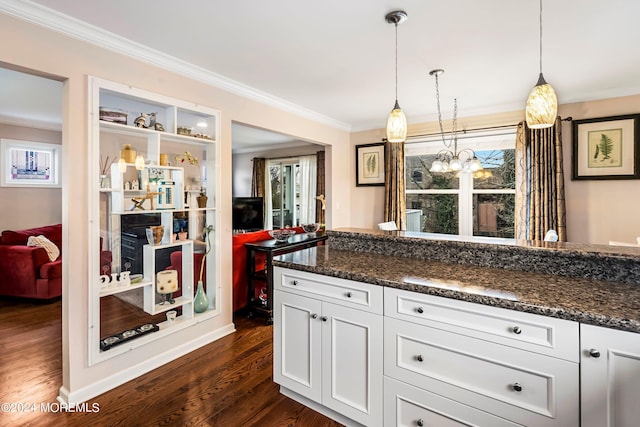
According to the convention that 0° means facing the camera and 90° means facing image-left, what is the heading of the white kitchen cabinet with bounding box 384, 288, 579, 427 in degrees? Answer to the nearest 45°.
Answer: approximately 45°

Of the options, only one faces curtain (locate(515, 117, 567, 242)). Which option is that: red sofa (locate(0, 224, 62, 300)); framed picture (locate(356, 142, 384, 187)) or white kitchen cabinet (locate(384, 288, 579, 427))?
the red sofa

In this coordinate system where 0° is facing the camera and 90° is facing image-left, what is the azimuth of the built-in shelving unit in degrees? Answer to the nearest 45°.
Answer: approximately 315°

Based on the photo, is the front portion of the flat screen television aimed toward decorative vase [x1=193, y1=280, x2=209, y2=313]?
yes

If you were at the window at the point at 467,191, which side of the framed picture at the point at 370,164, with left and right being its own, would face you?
left

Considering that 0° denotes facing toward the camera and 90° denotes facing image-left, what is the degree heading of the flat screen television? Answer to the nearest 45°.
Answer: approximately 0°
